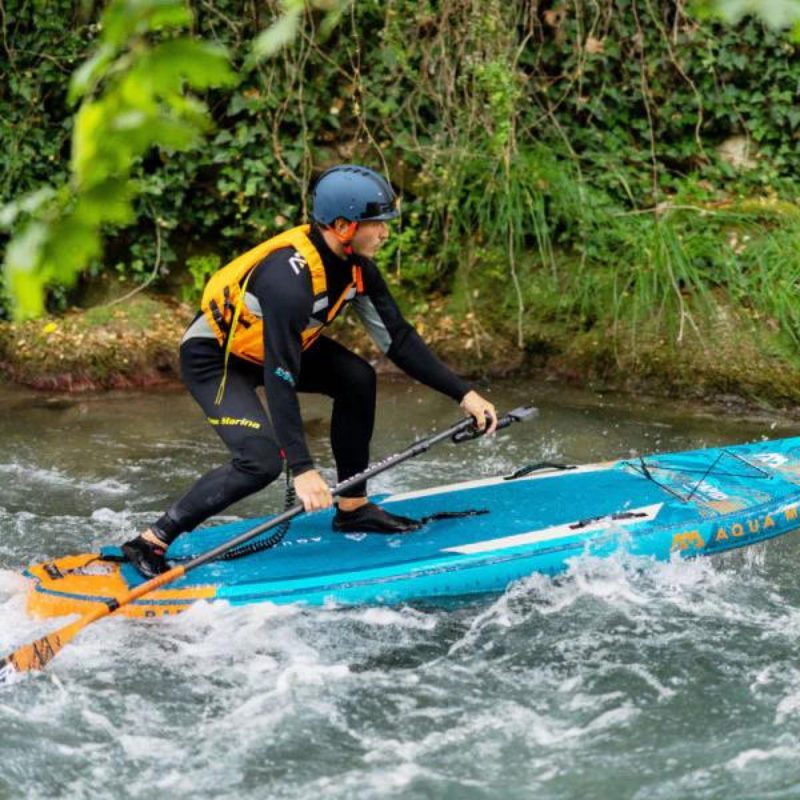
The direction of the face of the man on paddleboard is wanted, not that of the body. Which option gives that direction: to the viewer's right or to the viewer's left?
to the viewer's right

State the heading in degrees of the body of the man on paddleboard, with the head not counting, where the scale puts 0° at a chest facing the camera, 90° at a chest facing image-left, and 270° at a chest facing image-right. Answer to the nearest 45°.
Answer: approximately 270°
